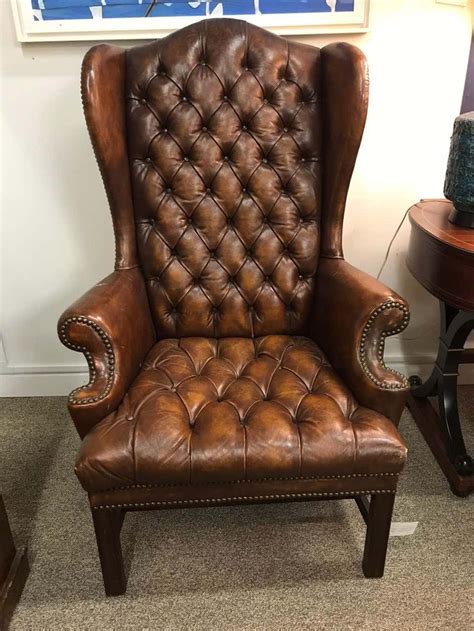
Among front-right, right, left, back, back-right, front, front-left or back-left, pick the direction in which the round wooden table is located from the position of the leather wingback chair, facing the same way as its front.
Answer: left

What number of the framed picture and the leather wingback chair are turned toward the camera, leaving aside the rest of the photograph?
2

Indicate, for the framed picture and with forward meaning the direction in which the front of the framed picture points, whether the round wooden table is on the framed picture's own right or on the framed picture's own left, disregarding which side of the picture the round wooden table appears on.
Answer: on the framed picture's own left

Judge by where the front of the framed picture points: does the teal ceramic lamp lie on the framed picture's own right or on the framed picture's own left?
on the framed picture's own left

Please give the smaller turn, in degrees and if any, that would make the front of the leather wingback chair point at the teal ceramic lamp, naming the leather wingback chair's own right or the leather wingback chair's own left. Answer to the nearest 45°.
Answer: approximately 90° to the leather wingback chair's own left

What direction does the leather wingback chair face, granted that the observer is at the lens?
facing the viewer

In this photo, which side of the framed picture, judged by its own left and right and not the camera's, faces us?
front
